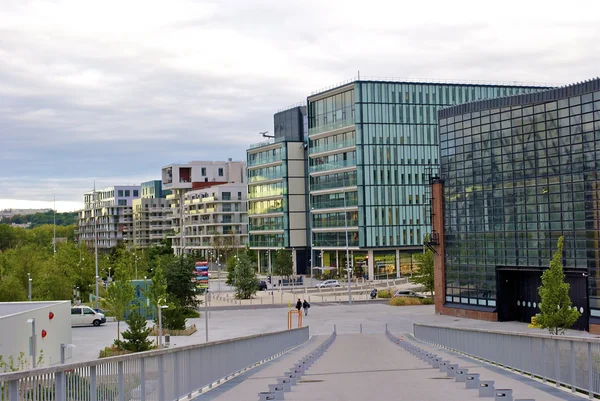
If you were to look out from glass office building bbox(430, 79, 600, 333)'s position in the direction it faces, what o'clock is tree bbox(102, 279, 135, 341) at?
The tree is roughly at 1 o'clock from the glass office building.

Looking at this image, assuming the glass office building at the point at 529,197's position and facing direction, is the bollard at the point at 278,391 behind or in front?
in front

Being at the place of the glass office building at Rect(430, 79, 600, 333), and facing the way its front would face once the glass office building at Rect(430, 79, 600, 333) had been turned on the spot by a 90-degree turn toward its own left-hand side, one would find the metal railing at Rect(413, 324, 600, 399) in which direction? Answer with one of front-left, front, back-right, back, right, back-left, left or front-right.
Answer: front-right

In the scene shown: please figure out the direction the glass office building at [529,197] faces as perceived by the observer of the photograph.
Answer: facing the viewer and to the left of the viewer

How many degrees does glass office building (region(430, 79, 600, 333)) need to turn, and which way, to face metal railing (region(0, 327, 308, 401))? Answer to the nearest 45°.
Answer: approximately 45° to its left

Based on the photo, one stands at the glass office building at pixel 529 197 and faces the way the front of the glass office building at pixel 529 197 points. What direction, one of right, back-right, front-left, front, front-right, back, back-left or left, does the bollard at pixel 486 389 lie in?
front-left

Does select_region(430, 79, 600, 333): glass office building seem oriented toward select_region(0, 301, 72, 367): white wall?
yes

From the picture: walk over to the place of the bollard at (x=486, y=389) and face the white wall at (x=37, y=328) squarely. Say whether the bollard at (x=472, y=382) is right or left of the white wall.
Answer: right

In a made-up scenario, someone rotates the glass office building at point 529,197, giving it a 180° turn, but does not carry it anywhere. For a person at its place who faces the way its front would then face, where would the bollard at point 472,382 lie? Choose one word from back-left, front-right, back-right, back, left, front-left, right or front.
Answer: back-right

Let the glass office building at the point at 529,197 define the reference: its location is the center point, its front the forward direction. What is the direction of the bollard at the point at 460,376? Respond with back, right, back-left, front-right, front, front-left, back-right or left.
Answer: front-left

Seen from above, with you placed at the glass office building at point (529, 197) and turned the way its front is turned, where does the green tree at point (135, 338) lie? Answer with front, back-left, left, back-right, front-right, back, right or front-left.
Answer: front
